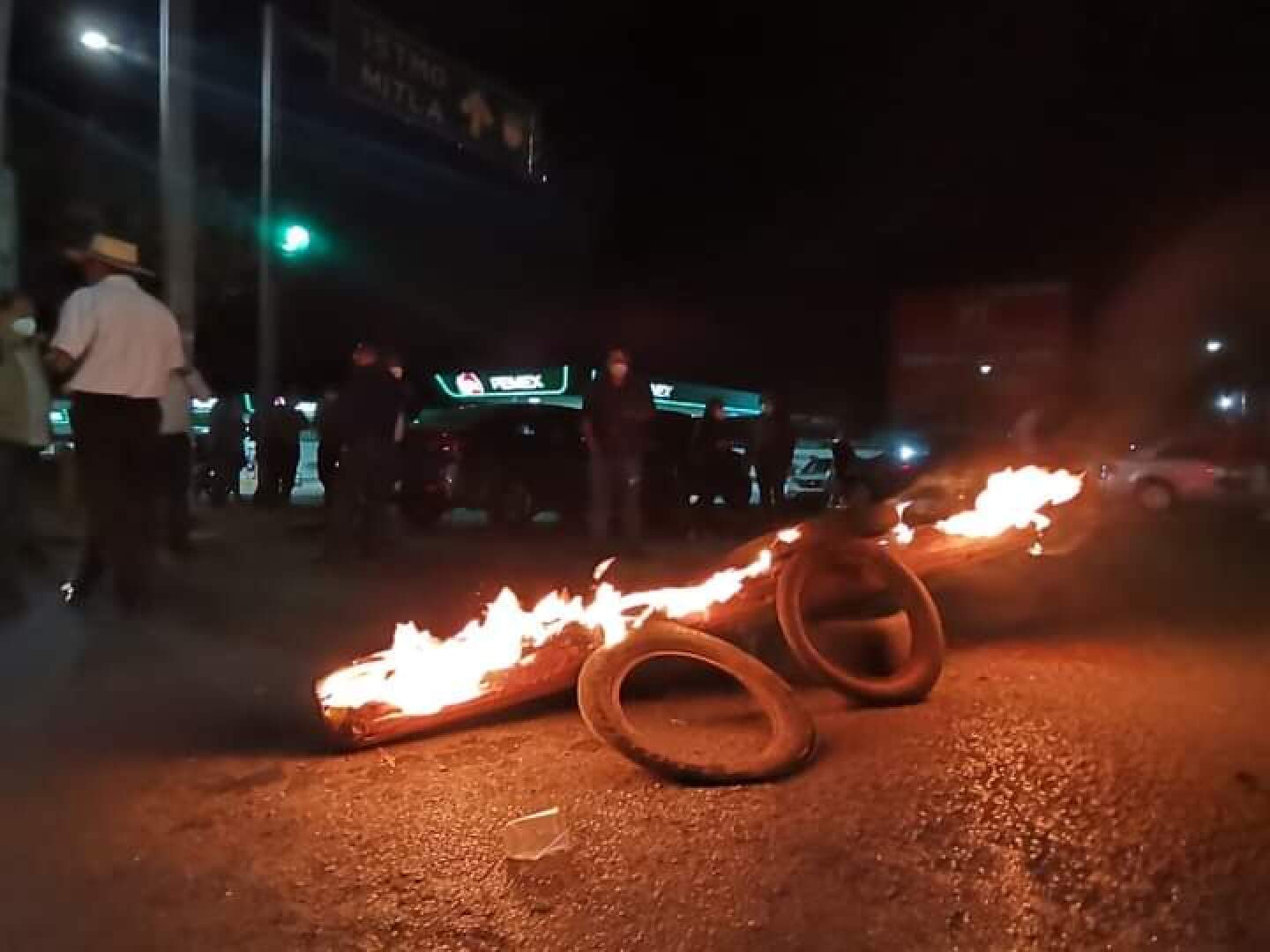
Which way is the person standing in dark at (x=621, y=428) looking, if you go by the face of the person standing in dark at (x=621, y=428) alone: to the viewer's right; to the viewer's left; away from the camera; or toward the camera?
toward the camera

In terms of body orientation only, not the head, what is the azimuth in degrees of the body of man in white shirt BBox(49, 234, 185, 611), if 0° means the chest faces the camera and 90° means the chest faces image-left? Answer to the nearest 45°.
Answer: approximately 135°

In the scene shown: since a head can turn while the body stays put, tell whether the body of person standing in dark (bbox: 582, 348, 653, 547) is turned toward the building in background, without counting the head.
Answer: no

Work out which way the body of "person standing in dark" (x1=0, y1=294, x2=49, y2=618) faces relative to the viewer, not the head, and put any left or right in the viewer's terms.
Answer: facing to the right of the viewer

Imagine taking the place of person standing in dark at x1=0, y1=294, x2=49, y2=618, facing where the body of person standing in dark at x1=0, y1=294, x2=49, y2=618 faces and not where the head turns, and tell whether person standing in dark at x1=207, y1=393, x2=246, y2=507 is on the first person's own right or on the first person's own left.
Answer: on the first person's own left

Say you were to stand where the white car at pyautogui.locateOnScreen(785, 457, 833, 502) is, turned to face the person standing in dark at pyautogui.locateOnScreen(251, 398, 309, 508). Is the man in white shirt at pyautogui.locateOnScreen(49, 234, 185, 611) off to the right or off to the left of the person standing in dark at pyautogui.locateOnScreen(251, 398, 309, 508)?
left

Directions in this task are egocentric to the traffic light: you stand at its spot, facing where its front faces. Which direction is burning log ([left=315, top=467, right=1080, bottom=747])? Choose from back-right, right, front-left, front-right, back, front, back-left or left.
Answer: front

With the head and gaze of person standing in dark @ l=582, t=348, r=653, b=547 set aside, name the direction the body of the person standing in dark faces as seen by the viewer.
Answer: toward the camera

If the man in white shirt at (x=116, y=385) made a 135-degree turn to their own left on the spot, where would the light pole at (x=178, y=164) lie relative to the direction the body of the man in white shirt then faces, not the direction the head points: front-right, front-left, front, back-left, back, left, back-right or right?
back

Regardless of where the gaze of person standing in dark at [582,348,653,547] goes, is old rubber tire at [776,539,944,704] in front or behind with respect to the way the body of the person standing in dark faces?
in front

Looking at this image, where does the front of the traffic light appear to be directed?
toward the camera
